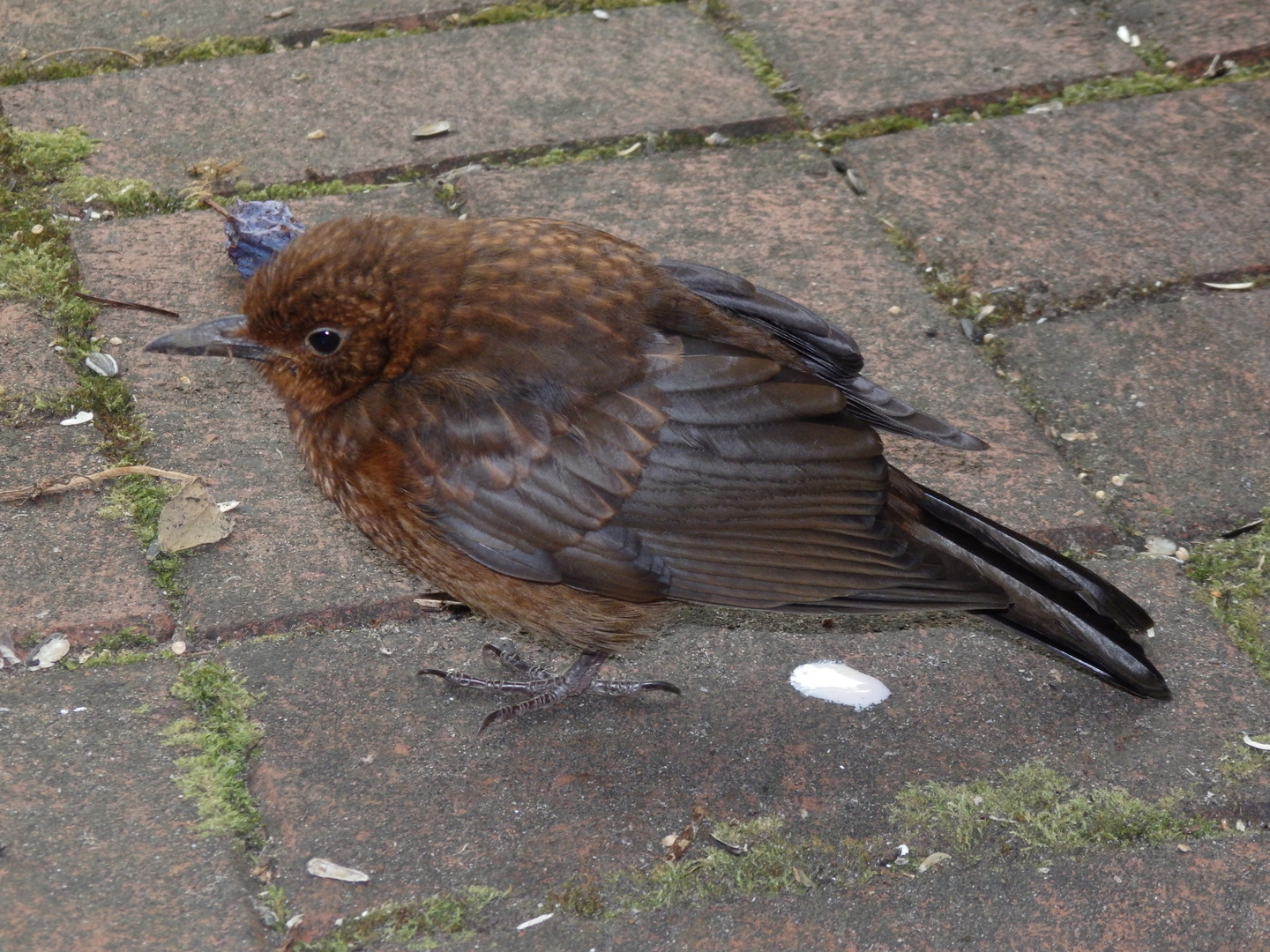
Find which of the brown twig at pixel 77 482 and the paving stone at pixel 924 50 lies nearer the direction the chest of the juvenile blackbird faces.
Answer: the brown twig

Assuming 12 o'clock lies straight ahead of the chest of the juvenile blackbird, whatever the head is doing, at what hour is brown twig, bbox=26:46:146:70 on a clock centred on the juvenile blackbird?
The brown twig is roughly at 2 o'clock from the juvenile blackbird.

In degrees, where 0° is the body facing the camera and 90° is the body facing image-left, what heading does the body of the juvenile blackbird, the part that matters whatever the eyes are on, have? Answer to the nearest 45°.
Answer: approximately 90°

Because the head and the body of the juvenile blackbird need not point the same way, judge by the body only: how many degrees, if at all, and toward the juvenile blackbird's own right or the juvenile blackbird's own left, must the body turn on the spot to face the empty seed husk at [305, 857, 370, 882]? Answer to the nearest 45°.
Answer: approximately 45° to the juvenile blackbird's own left

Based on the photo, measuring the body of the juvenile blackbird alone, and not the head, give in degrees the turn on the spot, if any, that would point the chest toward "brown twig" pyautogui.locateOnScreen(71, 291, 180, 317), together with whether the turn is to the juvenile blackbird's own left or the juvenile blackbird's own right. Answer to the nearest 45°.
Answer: approximately 45° to the juvenile blackbird's own right

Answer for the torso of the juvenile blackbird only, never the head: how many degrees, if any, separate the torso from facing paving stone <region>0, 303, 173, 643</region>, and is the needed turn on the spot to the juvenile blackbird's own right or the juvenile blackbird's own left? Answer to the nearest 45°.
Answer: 0° — it already faces it

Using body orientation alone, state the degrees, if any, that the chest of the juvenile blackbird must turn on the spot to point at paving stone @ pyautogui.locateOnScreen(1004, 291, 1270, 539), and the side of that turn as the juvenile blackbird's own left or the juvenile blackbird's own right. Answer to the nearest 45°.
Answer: approximately 135° to the juvenile blackbird's own right

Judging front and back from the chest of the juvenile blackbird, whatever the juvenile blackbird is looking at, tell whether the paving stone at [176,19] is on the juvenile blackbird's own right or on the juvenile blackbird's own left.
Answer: on the juvenile blackbird's own right

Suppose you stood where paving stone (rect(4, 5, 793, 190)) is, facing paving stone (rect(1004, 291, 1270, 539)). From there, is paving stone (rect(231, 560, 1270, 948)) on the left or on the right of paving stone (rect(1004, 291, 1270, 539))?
right

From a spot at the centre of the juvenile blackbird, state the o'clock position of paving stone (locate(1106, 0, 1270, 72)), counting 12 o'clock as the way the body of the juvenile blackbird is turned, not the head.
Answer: The paving stone is roughly at 4 o'clock from the juvenile blackbird.
